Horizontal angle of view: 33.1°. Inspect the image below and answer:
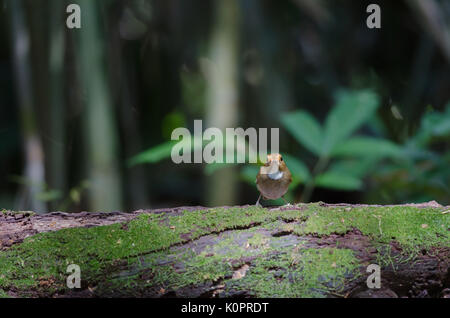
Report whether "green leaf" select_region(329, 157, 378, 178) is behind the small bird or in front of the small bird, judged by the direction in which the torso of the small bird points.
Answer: behind

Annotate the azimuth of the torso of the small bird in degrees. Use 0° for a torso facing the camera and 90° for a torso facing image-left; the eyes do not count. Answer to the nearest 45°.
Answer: approximately 0°
